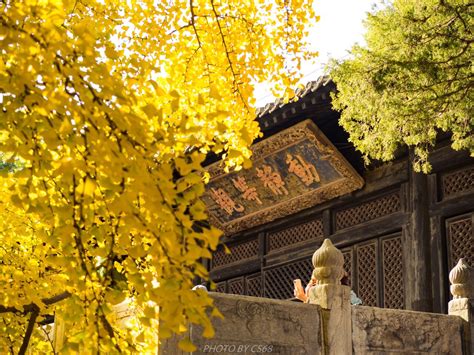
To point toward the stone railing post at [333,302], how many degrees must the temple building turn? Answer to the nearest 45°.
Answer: approximately 45° to its left

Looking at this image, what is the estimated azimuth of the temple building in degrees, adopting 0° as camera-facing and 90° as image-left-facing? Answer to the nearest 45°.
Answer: approximately 45°

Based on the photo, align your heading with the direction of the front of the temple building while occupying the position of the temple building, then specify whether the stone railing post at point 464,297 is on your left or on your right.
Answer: on your left

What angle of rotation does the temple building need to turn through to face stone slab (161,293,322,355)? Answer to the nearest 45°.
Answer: approximately 45° to its left

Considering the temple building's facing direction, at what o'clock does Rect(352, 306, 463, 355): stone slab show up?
The stone slab is roughly at 10 o'clock from the temple building.

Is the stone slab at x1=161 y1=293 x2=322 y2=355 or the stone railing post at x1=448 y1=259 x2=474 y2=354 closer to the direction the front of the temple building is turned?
the stone slab

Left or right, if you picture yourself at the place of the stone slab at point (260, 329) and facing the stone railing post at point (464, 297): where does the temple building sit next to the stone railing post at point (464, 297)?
left
